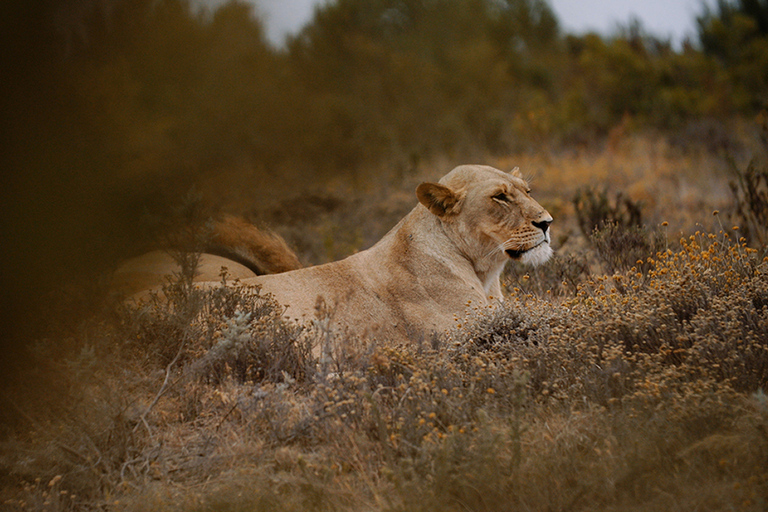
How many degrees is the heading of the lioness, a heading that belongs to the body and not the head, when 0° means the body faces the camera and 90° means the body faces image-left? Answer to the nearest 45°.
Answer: approximately 270°
